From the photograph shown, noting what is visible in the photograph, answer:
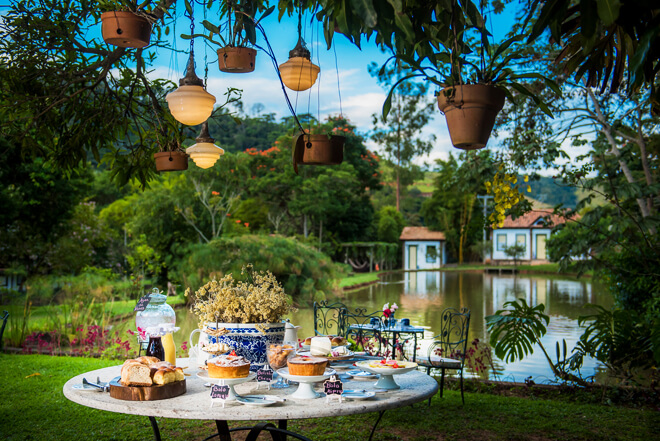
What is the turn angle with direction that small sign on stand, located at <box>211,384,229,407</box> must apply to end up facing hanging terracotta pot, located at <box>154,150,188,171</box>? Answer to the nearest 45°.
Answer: approximately 180°

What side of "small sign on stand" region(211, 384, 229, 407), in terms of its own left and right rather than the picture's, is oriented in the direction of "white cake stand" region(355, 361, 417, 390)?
left

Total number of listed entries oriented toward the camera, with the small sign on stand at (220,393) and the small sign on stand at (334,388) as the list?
2

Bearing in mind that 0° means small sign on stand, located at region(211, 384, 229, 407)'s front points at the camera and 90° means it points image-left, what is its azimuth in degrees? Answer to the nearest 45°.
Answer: approximately 0°

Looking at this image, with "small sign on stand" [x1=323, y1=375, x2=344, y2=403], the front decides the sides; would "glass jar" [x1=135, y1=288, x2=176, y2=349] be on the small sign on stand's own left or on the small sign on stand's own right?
on the small sign on stand's own right

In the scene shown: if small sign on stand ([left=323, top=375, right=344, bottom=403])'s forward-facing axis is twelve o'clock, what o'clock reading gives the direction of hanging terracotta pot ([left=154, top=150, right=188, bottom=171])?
The hanging terracotta pot is roughly at 5 o'clock from the small sign on stand.

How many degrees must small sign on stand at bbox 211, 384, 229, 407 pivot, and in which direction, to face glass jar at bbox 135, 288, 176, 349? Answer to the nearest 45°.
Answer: approximately 180°
